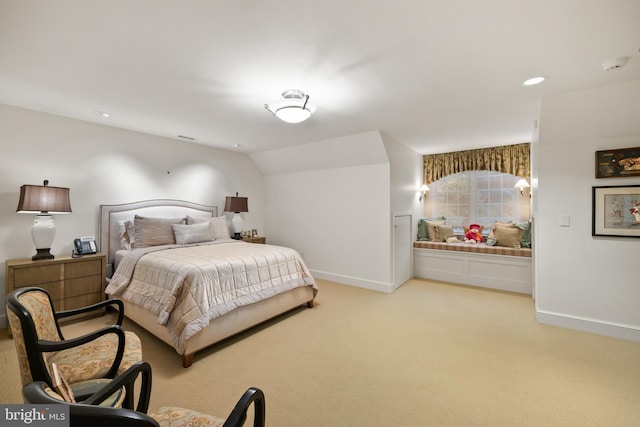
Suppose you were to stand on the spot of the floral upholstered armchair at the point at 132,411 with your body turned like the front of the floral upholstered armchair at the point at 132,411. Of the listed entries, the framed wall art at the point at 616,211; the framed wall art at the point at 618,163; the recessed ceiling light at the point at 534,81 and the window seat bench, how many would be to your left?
0

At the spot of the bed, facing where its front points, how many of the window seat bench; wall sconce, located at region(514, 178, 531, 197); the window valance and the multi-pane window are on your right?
0

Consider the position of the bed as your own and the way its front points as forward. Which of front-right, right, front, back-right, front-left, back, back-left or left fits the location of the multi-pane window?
front-left

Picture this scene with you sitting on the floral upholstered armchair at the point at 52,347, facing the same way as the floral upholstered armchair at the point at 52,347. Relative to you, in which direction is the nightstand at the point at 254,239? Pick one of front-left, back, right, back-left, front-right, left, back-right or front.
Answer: front-left

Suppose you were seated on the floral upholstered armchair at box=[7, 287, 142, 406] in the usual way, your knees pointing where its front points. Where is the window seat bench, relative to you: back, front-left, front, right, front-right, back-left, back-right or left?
front

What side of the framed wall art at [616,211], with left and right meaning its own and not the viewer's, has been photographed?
front

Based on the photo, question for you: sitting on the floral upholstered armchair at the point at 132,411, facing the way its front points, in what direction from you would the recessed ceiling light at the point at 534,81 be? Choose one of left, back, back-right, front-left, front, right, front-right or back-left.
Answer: front-right

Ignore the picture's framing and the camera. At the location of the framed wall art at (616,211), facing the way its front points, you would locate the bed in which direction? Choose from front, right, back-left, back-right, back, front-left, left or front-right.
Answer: front-right

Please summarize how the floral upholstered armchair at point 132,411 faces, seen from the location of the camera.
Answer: facing away from the viewer and to the right of the viewer

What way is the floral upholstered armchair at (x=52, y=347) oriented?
to the viewer's right

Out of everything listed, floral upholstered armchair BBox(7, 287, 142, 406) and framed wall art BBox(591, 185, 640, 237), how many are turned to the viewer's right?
1

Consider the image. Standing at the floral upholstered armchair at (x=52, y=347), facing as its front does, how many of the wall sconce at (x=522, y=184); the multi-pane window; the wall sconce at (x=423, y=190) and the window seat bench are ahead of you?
4

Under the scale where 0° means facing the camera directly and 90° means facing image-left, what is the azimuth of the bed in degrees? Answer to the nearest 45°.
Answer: approximately 315°

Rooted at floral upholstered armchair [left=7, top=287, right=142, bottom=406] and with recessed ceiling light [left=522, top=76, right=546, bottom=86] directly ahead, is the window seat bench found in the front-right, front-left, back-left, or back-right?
front-left

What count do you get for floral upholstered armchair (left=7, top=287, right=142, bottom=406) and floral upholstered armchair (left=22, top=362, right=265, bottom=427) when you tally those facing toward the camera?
0
